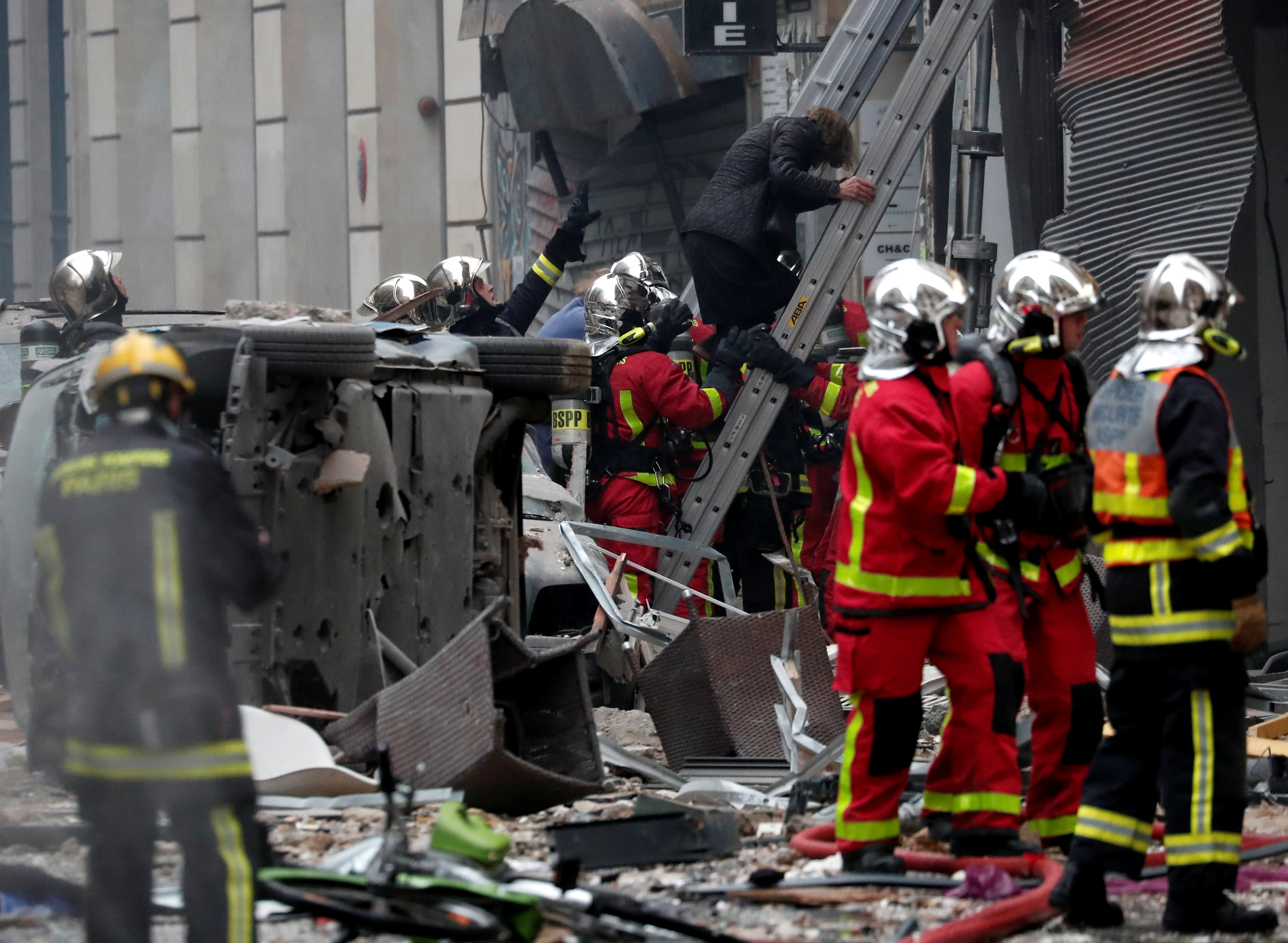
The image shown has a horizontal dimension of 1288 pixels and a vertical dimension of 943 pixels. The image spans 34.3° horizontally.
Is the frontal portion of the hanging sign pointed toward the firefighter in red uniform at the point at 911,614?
yes

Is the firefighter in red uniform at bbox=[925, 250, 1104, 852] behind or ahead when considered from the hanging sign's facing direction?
ahead

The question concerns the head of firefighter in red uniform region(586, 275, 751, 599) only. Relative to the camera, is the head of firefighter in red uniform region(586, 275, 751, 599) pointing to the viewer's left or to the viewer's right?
to the viewer's right

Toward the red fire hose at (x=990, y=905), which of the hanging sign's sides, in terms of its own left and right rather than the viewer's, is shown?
front

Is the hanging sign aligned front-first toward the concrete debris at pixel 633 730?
yes

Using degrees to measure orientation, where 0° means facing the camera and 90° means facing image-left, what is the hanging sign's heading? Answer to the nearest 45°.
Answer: approximately 0°
